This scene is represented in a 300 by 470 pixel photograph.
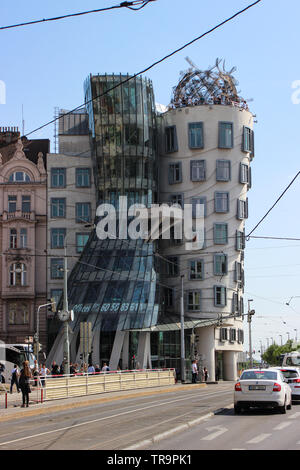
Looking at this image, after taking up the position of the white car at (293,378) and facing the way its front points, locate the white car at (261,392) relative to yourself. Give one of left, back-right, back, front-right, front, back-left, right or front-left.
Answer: back

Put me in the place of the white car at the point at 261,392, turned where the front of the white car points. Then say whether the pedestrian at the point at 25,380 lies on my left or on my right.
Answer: on my left

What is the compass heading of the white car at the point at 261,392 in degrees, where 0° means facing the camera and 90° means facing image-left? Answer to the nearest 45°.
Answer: approximately 180°

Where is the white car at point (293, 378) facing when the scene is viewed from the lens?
facing away from the viewer

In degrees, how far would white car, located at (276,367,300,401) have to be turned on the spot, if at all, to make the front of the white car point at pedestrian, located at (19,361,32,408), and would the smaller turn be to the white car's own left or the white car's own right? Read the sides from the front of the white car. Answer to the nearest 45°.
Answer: approximately 90° to the white car's own left
